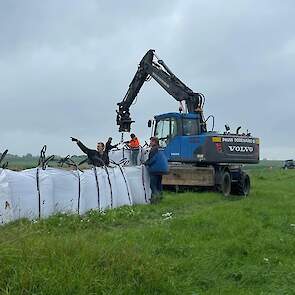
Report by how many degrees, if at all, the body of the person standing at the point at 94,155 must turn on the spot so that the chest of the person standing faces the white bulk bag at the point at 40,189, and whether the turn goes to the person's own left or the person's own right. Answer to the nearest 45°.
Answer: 0° — they already face it

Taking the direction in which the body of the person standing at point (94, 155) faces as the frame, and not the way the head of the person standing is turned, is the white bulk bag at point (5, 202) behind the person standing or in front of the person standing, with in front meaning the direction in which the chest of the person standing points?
in front

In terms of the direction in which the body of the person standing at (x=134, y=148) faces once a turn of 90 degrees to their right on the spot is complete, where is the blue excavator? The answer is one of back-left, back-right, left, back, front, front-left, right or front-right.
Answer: right

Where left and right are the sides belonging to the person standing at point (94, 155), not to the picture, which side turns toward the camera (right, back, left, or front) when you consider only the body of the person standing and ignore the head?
front

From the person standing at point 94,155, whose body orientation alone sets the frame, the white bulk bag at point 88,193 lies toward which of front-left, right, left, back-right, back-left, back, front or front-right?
front

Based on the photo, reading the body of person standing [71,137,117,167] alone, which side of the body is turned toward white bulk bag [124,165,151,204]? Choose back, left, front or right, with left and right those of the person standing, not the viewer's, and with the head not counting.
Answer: left

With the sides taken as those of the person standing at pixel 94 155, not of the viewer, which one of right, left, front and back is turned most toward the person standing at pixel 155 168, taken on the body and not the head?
left

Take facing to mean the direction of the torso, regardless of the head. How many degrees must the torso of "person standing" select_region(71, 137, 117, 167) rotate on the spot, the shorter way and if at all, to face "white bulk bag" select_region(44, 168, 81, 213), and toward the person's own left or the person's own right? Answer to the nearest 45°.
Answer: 0° — they already face it

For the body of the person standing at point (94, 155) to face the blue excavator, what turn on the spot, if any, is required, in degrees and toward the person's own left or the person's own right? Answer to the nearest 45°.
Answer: approximately 135° to the person's own left

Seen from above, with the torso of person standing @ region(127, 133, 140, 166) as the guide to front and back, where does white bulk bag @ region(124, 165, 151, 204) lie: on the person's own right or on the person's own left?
on the person's own left

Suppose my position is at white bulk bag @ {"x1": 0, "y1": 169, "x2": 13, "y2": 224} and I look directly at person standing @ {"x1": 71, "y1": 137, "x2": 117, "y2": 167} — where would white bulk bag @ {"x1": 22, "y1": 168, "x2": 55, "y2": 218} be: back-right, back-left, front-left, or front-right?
front-right
